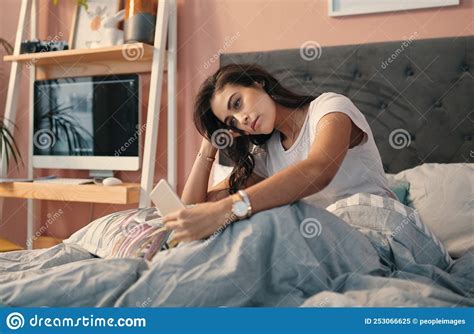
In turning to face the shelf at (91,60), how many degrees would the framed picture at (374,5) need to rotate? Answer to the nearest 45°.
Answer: approximately 45° to its right

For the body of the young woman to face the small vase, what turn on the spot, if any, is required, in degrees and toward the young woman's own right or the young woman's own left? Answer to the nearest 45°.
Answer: approximately 90° to the young woman's own right

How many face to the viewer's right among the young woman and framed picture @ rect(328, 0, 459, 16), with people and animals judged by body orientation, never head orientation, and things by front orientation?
0

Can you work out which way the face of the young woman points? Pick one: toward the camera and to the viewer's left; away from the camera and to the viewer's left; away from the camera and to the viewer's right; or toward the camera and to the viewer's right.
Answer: toward the camera and to the viewer's left

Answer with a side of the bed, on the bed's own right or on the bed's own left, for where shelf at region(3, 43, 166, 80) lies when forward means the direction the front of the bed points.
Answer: on the bed's own right
